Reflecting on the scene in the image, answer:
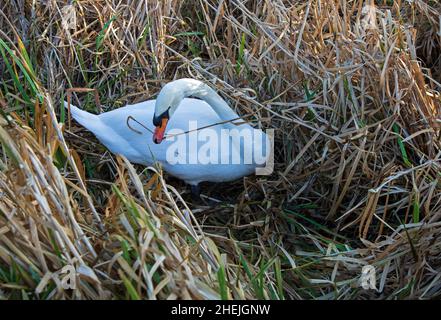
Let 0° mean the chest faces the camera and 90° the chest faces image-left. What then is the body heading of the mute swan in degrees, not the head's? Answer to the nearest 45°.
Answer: approximately 270°
